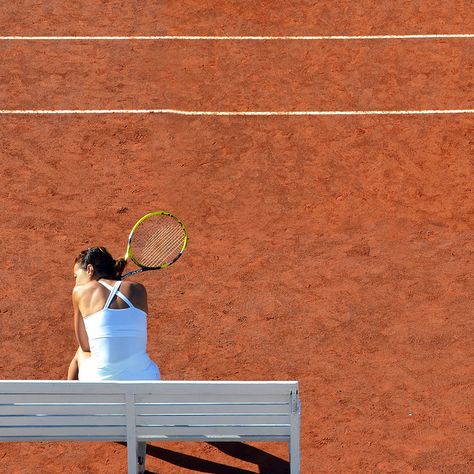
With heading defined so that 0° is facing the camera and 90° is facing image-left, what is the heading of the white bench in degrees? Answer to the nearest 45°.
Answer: approximately 180°
